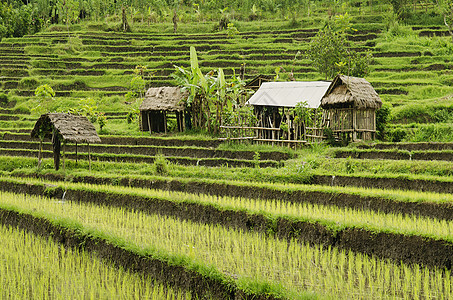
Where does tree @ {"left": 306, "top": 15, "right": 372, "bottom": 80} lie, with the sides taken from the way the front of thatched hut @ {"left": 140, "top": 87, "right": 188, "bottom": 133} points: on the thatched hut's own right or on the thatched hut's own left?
on the thatched hut's own left

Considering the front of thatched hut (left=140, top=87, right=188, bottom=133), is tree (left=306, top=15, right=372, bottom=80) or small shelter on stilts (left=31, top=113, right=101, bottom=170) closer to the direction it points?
the small shelter on stilts

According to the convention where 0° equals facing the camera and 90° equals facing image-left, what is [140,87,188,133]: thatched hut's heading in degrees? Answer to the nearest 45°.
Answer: approximately 0°

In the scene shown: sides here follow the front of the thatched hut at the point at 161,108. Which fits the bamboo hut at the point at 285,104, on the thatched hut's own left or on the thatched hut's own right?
on the thatched hut's own left

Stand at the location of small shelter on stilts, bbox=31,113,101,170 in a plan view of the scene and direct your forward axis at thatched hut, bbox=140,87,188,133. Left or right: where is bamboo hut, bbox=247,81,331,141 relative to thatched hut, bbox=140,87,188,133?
right

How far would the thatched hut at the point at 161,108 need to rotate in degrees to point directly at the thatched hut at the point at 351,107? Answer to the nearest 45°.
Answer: approximately 45° to its left

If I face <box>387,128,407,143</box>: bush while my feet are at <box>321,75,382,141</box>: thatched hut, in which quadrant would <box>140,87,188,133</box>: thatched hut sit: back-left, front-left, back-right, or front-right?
back-left

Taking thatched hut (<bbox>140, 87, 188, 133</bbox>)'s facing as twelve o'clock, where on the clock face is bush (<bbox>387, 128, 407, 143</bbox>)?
The bush is roughly at 10 o'clock from the thatched hut.
